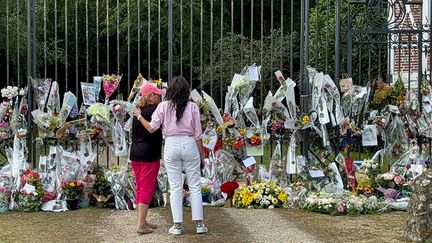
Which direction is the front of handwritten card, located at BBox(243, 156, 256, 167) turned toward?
toward the camera

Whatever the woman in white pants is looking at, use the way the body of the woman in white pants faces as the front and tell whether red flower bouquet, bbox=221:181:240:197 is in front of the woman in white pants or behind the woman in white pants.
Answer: in front

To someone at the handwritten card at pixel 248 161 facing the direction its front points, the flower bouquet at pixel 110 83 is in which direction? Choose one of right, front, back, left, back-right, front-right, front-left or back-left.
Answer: right

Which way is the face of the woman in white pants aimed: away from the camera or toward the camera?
away from the camera

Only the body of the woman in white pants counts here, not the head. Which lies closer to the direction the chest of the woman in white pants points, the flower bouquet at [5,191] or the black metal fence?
the black metal fence

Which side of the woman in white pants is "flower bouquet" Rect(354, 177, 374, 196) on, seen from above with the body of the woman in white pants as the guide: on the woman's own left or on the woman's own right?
on the woman's own right

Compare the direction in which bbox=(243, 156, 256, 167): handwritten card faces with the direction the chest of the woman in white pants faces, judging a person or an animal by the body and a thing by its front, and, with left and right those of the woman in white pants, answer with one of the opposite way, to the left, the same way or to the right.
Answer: the opposite way

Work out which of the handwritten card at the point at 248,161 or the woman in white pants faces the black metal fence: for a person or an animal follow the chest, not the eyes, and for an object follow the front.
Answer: the woman in white pants

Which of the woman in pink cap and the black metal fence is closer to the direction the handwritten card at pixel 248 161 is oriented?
the woman in pink cap

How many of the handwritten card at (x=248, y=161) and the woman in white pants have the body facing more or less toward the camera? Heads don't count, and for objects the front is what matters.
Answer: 1

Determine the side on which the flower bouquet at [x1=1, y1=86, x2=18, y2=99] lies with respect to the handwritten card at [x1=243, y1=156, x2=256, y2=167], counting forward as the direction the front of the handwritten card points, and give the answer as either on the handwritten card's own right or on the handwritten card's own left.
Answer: on the handwritten card's own right

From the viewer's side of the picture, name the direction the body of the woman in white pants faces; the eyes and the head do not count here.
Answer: away from the camera

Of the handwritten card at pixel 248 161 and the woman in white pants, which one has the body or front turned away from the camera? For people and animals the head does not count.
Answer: the woman in white pants

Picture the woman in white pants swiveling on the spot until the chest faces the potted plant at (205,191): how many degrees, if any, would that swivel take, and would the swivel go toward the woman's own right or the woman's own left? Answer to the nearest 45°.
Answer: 0° — they already face it

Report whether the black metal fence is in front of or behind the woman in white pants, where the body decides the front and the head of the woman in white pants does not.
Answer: in front
